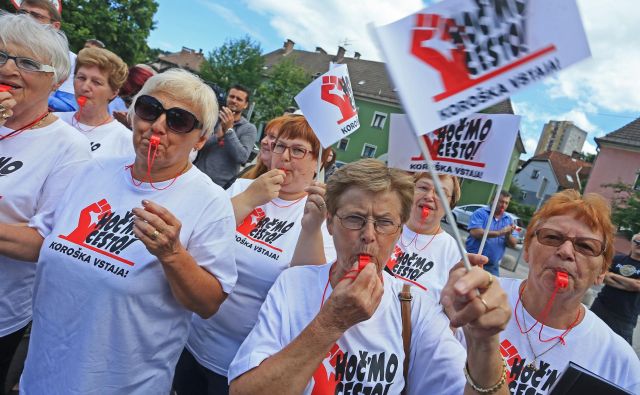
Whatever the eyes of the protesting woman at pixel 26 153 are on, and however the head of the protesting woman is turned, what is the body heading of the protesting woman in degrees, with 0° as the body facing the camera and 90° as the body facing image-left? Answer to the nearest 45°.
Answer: approximately 45°

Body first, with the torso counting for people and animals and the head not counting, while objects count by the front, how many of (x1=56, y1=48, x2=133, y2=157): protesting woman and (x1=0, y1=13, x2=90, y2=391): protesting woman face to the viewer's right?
0

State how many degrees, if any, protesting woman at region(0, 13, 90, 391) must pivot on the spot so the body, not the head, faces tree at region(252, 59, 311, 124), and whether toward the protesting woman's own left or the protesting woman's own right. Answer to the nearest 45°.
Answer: approximately 180°

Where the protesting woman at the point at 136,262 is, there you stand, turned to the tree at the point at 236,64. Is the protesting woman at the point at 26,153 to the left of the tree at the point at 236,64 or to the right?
left

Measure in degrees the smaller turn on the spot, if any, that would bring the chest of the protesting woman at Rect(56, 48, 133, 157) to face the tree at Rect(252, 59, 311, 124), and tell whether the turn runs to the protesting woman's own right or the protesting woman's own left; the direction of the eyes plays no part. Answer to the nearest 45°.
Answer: approximately 180°

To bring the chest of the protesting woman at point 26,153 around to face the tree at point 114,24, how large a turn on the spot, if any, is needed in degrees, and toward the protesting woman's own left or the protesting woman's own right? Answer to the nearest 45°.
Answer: approximately 135° to the protesting woman's own right

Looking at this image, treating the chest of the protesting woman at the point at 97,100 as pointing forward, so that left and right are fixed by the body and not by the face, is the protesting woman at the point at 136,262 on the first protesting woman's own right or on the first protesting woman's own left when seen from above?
on the first protesting woman's own left

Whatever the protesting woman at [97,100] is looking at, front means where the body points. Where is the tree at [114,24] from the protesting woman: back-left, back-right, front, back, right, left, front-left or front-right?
back-right

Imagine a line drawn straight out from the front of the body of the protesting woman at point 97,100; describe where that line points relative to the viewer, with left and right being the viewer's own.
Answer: facing the viewer and to the left of the viewer

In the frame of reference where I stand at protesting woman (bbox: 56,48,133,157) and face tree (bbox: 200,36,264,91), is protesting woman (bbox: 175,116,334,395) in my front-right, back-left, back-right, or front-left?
back-right
